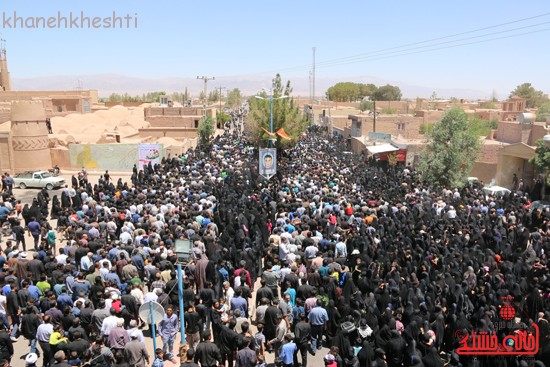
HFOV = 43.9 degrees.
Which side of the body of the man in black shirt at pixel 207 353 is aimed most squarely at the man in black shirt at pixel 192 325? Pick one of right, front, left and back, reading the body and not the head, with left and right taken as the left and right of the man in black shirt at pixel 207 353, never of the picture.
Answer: front

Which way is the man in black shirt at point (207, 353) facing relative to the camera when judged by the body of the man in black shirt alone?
away from the camera

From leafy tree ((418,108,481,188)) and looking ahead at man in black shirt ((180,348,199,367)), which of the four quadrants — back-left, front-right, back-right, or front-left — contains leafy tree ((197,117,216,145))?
back-right
